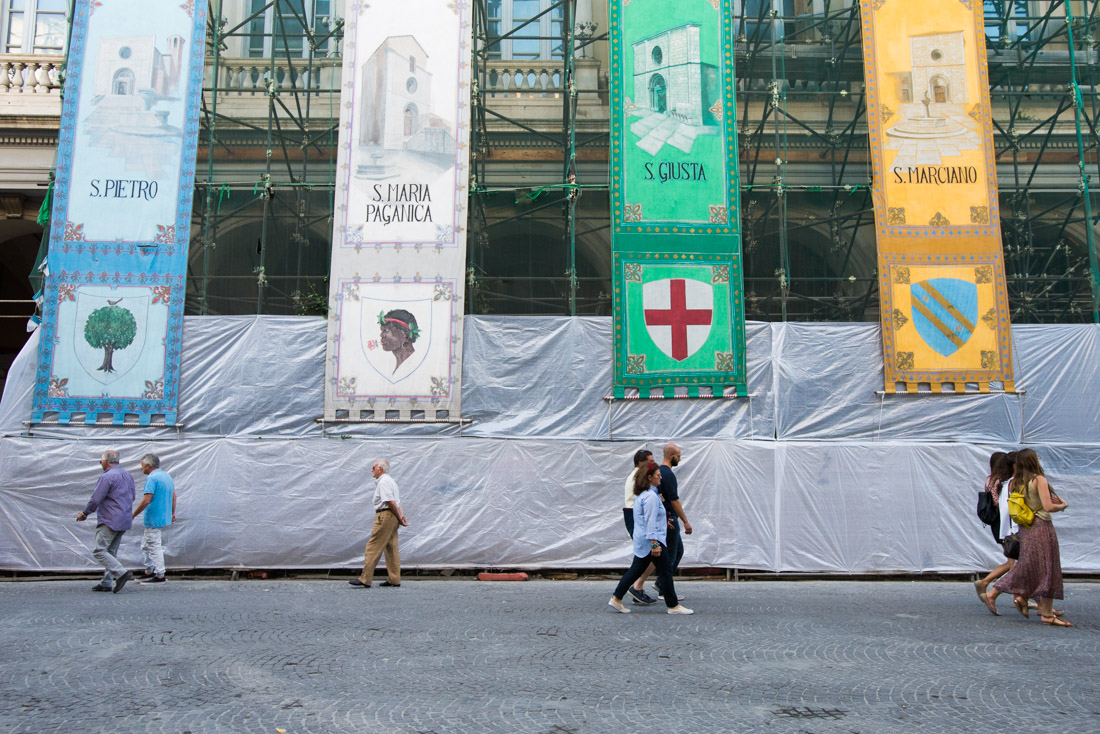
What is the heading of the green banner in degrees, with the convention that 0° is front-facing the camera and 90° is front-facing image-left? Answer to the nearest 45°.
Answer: approximately 0°

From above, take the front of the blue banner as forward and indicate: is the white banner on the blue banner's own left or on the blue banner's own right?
on the blue banner's own left

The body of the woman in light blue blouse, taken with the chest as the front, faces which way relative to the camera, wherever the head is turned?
to the viewer's right

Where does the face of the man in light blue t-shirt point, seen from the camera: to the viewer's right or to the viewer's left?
to the viewer's left

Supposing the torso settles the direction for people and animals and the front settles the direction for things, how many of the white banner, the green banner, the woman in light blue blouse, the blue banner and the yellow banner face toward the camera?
4

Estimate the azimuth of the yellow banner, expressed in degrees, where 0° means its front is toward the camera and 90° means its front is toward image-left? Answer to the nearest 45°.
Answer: approximately 0°

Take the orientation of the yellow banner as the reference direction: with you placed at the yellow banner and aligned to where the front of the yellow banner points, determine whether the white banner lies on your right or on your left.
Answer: on your right

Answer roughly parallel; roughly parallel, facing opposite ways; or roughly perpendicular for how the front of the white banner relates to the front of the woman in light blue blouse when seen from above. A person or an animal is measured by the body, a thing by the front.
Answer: roughly perpendicular
